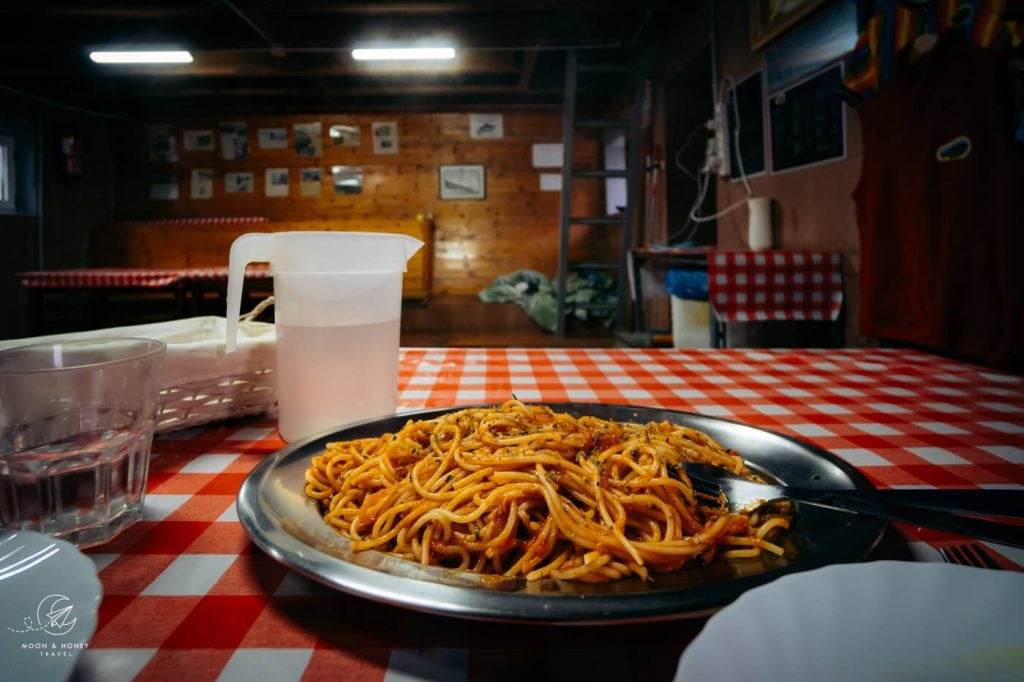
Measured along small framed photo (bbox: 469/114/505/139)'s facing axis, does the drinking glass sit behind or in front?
in front

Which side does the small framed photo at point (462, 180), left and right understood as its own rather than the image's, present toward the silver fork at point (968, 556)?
front

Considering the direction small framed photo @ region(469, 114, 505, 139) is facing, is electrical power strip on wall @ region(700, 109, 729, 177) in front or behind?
in front

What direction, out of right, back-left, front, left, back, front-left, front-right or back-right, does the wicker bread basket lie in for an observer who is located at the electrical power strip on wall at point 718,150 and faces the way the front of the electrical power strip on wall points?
front-left

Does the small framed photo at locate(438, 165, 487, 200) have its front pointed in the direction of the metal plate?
yes

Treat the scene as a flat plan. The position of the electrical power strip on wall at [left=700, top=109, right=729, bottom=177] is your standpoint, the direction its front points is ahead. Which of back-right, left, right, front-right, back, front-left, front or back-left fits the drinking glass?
front-left

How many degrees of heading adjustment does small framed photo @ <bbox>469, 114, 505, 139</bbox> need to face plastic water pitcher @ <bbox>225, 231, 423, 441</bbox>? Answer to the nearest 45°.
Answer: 0° — it already faces it

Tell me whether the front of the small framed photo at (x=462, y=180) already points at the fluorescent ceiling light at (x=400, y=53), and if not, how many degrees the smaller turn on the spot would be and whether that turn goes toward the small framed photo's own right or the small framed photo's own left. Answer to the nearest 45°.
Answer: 0° — it already faces it

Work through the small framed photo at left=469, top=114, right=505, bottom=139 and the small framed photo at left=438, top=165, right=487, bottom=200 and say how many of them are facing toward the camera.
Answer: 2

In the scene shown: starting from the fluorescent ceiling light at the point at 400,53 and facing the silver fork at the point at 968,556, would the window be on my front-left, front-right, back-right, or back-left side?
back-right

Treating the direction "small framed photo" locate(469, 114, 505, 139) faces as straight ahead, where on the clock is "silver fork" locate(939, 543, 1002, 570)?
The silver fork is roughly at 12 o'clock from the small framed photo.

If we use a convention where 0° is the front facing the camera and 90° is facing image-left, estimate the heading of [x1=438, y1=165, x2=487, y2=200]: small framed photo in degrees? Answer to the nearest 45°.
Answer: approximately 0°
